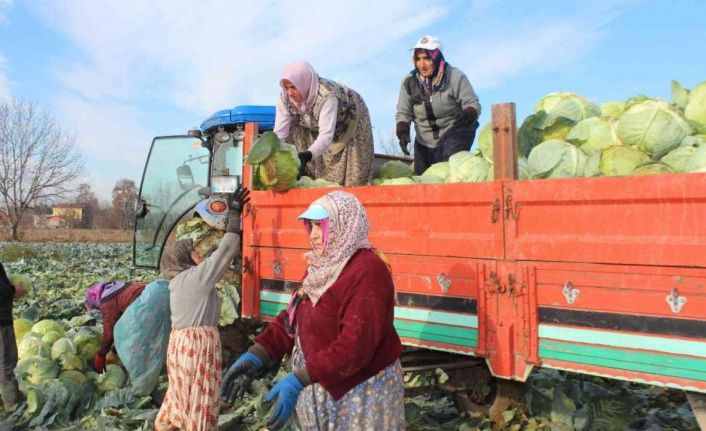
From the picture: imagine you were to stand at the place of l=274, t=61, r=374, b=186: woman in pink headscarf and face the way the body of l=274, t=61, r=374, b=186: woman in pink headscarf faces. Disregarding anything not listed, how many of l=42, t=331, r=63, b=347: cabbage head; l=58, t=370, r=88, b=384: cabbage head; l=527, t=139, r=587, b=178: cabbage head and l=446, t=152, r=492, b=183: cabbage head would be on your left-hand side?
2

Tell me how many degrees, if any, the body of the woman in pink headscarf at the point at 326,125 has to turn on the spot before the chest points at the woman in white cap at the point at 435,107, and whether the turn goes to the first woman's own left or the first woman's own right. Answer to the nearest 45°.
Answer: approximately 135° to the first woman's own left

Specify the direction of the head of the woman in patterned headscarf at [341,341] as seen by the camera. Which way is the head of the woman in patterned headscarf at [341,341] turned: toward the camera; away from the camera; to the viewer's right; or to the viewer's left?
to the viewer's left

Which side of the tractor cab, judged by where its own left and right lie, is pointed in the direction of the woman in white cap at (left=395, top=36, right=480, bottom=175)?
back

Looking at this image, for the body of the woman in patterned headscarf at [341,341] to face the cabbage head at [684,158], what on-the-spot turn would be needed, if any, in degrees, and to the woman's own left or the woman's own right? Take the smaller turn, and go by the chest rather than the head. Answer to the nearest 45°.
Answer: approximately 180°

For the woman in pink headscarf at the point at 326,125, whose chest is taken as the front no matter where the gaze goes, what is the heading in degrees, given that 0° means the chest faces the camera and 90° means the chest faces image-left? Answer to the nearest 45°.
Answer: approximately 45°

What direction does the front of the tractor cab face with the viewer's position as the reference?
facing away from the viewer and to the left of the viewer

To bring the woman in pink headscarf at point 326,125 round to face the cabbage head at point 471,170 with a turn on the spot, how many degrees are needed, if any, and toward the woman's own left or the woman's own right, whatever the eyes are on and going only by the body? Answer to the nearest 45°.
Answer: approximately 90° to the woman's own left

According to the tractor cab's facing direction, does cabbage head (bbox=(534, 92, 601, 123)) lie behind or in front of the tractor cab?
behind

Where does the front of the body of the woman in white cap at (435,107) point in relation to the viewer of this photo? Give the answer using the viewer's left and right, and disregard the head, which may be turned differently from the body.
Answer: facing the viewer and to the left of the viewer

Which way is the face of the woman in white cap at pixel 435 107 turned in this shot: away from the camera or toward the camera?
toward the camera

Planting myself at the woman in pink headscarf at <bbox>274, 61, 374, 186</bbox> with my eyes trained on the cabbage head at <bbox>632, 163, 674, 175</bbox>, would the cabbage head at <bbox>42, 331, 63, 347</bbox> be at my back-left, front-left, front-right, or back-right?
back-right

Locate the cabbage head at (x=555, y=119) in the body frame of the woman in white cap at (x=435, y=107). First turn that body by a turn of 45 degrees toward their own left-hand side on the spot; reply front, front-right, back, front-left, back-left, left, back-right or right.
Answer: front-left
